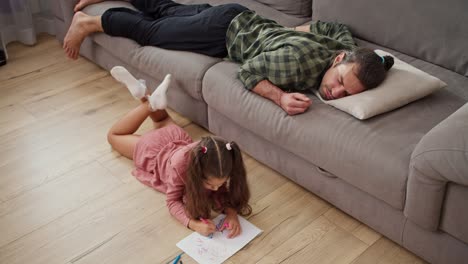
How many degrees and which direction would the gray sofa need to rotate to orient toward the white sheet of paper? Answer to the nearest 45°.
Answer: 0° — it already faces it

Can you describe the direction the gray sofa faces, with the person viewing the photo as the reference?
facing the viewer and to the left of the viewer

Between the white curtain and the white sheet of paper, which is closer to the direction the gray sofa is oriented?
the white sheet of paper

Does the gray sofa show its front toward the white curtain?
no
